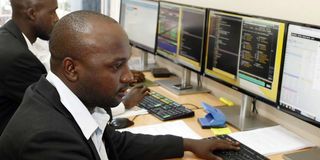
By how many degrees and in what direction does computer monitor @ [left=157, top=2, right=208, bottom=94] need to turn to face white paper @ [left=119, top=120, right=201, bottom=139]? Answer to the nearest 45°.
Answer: approximately 45° to its left

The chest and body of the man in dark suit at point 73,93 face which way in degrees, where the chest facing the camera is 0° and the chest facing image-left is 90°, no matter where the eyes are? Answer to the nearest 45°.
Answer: approximately 270°

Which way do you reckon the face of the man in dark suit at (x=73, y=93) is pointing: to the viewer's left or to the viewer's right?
to the viewer's right

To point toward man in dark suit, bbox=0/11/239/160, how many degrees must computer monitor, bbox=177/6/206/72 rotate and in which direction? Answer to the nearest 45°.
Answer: approximately 45° to its left
